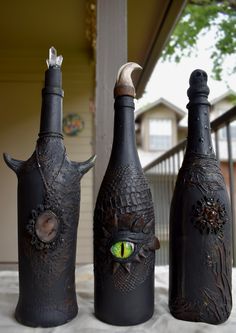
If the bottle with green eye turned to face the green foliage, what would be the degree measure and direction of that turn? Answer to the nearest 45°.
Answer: approximately 180°

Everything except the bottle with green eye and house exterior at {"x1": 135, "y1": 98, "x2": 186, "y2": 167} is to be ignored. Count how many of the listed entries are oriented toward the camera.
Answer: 2

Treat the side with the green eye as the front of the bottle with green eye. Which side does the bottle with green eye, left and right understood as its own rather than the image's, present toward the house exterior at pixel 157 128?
back

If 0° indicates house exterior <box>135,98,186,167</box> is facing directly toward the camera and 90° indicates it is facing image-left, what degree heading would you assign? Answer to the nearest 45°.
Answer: approximately 0°

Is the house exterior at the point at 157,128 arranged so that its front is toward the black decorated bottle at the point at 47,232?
yes
